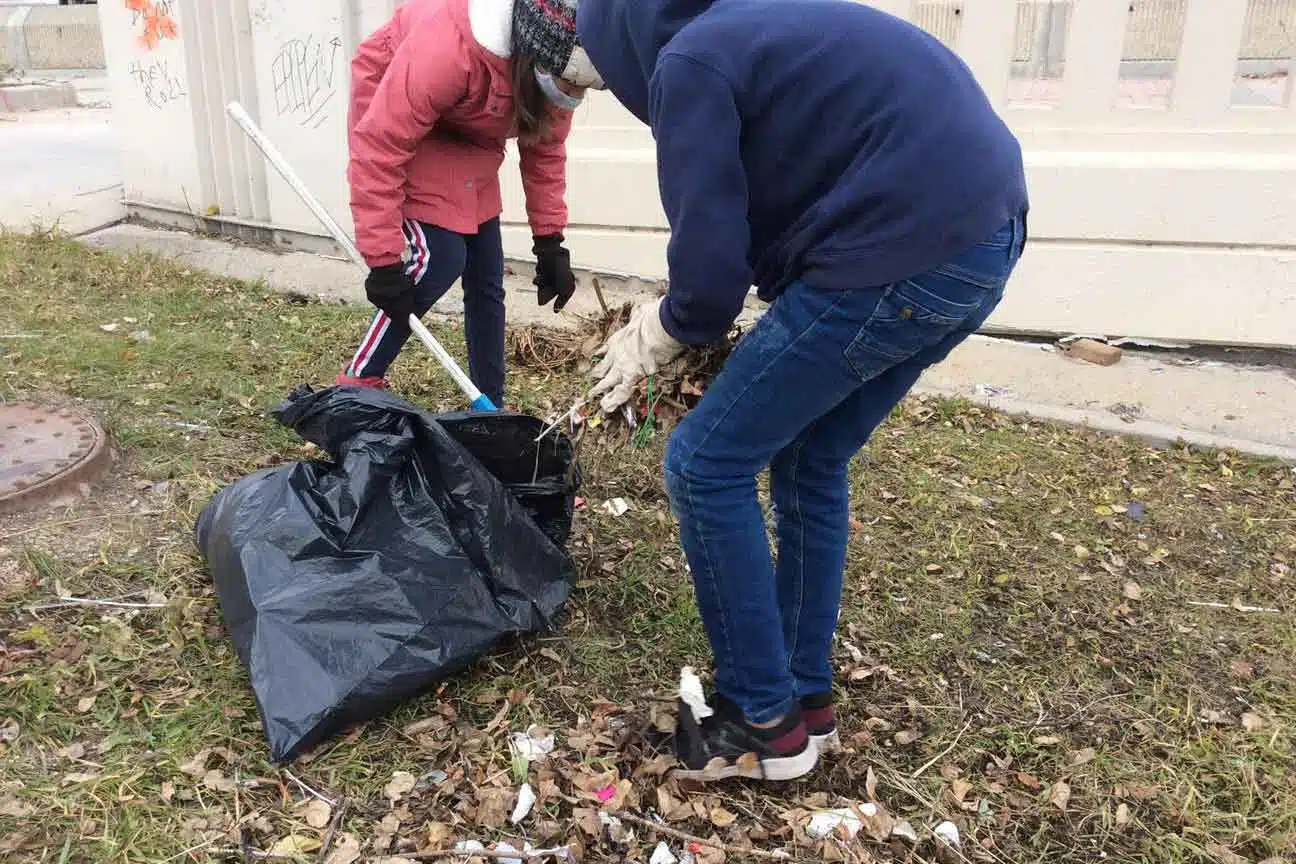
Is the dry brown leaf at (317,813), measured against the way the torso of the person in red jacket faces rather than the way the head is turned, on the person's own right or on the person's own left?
on the person's own right

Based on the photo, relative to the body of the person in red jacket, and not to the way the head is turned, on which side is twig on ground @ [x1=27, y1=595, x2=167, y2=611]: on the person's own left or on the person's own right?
on the person's own right

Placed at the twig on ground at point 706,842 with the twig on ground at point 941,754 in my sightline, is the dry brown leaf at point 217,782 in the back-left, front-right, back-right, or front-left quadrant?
back-left

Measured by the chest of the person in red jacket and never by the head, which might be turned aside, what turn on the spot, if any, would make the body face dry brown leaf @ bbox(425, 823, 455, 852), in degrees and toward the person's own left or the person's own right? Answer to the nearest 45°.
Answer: approximately 45° to the person's own right

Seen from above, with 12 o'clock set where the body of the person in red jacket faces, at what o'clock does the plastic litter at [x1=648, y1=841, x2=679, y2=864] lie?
The plastic litter is roughly at 1 o'clock from the person in red jacket.

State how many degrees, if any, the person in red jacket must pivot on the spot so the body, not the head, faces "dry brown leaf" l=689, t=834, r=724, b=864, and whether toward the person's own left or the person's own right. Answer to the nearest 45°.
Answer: approximately 45° to the person's own right

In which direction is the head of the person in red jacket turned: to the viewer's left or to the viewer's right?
to the viewer's right

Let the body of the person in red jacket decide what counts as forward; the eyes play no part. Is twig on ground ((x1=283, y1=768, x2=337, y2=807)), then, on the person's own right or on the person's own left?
on the person's own right

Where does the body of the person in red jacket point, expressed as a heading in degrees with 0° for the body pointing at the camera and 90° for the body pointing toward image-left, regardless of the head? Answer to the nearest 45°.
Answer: approximately 315°
